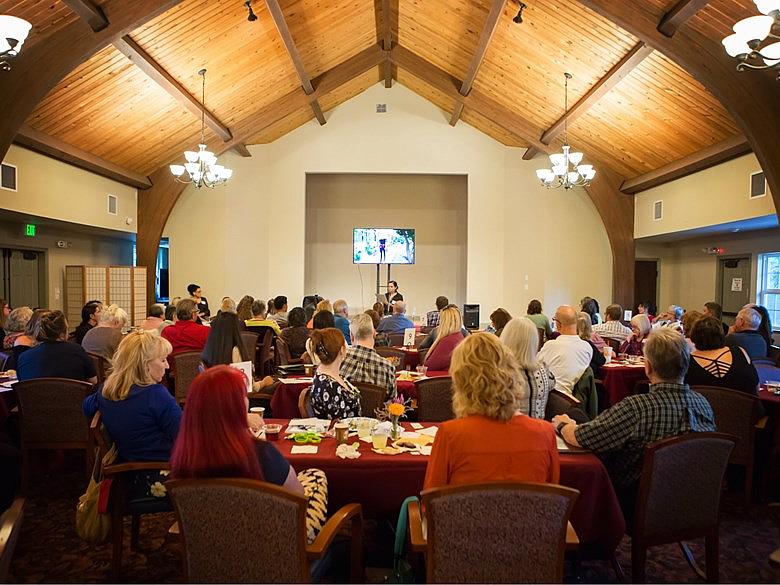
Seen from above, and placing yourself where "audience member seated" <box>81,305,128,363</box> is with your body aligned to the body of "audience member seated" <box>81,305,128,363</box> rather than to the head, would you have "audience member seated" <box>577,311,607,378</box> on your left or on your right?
on your right

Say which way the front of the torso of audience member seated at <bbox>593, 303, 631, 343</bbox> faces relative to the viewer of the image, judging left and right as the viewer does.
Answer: facing away from the viewer and to the left of the viewer

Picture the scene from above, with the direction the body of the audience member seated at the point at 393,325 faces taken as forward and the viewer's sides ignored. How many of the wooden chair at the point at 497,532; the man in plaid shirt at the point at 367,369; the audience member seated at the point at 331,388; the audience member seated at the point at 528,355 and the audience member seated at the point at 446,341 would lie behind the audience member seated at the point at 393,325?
5

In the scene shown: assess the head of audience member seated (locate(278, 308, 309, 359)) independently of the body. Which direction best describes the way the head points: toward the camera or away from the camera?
away from the camera

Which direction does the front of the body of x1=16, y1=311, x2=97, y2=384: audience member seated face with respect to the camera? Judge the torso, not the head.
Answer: away from the camera

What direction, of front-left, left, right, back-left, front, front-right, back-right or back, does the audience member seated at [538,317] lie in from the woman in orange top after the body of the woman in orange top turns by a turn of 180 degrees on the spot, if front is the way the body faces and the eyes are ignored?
back

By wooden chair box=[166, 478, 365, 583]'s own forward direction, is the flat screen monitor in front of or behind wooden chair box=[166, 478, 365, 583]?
in front

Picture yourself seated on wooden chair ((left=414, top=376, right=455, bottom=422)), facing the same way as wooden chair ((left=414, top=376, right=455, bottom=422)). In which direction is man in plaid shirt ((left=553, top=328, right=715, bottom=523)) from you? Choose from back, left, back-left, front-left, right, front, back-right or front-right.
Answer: back-right

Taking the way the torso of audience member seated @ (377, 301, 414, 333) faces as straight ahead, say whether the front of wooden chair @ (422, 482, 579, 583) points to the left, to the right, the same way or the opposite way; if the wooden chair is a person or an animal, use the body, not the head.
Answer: the same way

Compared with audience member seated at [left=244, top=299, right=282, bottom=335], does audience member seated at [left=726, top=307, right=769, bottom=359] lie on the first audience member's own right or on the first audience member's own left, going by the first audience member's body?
on the first audience member's own right

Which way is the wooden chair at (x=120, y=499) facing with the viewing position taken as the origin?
facing to the right of the viewer

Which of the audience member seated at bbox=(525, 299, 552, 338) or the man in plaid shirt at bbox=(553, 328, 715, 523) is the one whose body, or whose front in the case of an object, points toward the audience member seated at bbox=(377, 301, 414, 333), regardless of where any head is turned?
the man in plaid shirt

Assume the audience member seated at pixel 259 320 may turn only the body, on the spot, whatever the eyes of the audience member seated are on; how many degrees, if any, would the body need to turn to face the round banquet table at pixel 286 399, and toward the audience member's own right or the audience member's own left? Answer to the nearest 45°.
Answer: approximately 135° to the audience member's own right

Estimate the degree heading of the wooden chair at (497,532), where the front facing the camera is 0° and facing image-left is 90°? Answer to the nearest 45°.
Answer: approximately 180°

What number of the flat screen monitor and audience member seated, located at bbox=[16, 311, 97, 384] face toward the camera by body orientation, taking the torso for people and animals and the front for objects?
1

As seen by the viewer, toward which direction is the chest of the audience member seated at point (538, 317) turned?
away from the camera

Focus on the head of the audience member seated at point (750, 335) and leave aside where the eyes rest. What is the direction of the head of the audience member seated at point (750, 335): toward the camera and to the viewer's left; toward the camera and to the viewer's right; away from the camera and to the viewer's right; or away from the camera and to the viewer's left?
away from the camera and to the viewer's left

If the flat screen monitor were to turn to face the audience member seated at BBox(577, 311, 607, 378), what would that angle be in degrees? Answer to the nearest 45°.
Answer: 0° — it already faces them

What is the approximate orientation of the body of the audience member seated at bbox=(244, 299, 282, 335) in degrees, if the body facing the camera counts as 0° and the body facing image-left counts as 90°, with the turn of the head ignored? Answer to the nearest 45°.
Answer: approximately 225°
